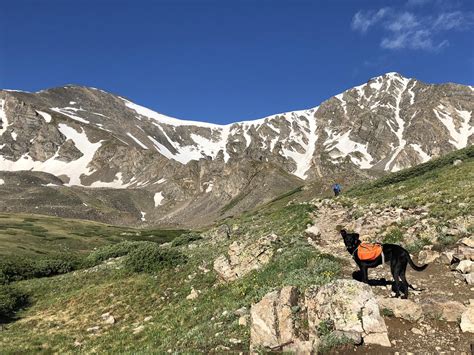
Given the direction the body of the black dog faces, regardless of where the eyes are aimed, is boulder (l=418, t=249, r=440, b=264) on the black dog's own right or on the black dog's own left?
on the black dog's own right

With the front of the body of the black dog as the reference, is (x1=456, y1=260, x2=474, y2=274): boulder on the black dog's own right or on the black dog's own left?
on the black dog's own right

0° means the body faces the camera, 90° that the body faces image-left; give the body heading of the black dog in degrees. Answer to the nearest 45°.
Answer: approximately 135°

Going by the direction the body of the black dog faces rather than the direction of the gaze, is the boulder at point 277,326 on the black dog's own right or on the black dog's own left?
on the black dog's own left

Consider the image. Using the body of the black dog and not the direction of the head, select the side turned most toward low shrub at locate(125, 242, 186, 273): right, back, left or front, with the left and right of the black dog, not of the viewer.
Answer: front

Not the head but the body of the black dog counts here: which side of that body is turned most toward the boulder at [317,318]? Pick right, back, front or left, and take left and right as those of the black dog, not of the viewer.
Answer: left

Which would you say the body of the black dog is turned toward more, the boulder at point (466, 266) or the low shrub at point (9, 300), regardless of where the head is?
the low shrub

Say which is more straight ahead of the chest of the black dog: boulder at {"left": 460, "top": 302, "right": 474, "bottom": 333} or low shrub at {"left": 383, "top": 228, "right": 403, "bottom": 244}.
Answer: the low shrub

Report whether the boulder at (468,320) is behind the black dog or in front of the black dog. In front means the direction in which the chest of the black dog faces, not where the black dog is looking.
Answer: behind

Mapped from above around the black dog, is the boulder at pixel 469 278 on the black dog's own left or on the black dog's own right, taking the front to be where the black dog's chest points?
on the black dog's own right
